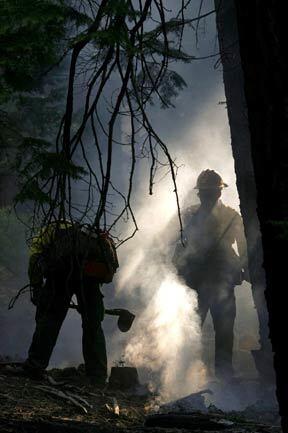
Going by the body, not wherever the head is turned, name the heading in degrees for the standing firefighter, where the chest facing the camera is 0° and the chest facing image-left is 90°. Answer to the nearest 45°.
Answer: approximately 0°

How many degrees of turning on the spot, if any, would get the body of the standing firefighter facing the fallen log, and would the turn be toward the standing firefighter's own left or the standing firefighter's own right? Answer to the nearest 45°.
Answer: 0° — they already face it

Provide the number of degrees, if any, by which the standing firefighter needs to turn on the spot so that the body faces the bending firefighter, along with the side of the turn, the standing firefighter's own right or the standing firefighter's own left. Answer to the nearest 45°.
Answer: approximately 45° to the standing firefighter's own right

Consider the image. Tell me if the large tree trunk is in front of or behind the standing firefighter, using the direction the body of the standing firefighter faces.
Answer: in front
